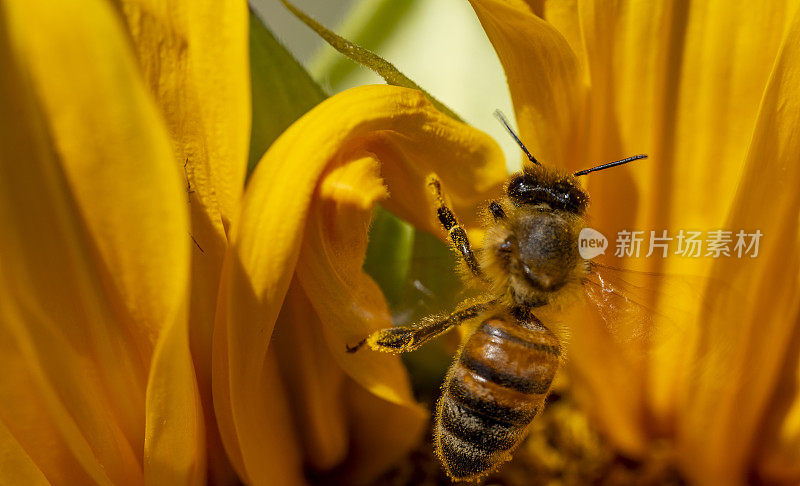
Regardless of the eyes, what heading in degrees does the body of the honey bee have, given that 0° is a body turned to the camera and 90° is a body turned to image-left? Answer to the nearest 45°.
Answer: approximately 180°
